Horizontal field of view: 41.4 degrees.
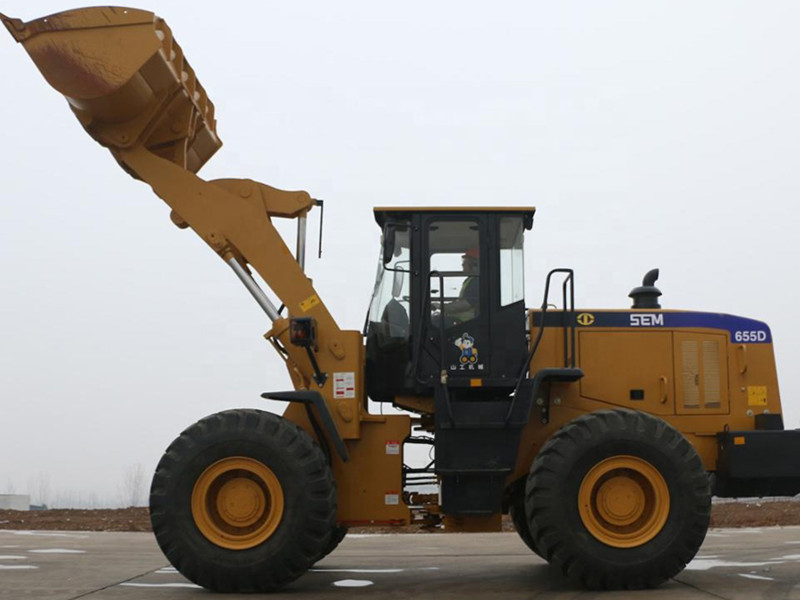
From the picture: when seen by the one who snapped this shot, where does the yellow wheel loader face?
facing to the left of the viewer

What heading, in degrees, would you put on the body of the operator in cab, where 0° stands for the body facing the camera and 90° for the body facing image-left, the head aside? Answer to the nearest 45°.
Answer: approximately 90°

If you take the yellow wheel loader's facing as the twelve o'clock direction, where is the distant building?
The distant building is roughly at 2 o'clock from the yellow wheel loader.

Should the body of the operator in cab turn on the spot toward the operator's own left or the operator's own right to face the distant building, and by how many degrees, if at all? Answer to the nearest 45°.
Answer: approximately 45° to the operator's own right
